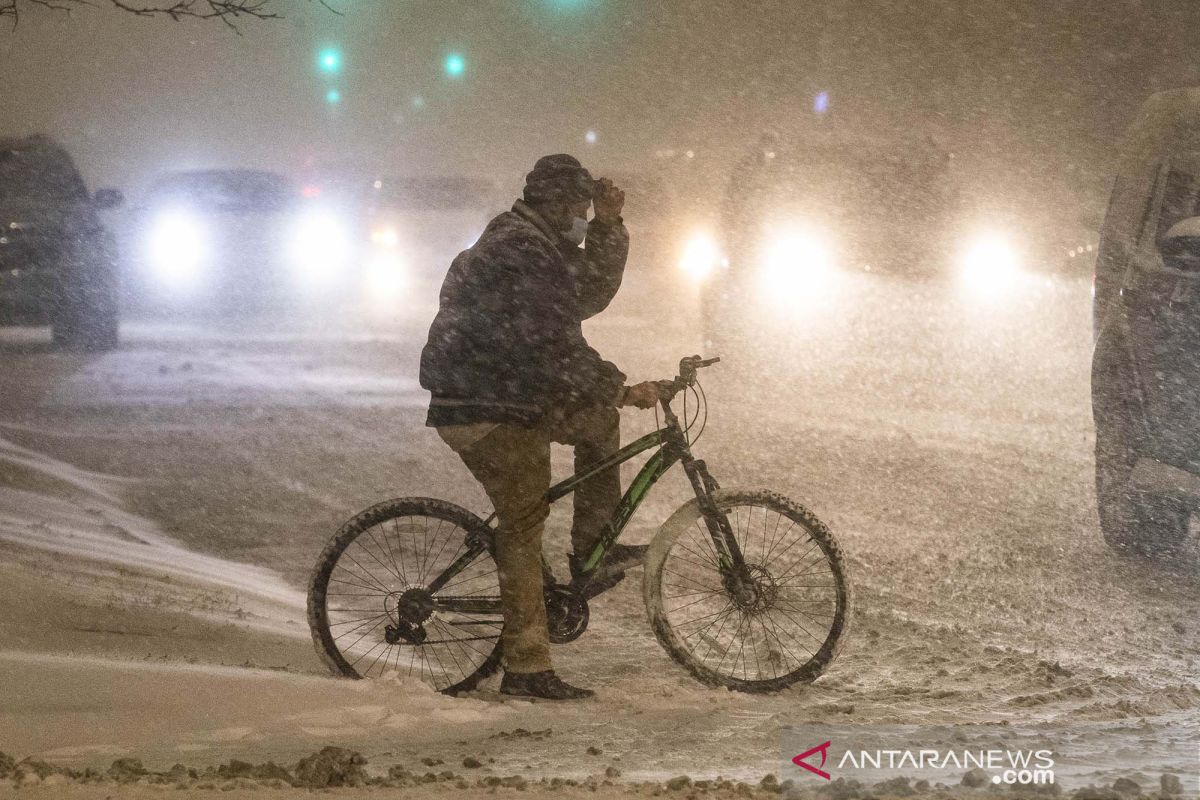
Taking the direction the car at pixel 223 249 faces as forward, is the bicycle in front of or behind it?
in front

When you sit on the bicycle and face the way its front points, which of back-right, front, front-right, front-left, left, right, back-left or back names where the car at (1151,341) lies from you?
front-left

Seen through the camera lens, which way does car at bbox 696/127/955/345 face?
facing the viewer and to the left of the viewer

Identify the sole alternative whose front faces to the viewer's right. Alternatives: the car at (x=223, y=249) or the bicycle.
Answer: the bicycle

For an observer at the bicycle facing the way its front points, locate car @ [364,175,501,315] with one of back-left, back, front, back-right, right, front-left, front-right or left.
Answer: left

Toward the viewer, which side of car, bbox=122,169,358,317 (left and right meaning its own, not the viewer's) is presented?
front

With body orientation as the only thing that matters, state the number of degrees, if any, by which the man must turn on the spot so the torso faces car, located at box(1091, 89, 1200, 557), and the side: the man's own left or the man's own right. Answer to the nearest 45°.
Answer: approximately 45° to the man's own left

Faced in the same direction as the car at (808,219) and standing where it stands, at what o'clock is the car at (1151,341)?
the car at (1151,341) is roughly at 12 o'clock from the car at (808,219).

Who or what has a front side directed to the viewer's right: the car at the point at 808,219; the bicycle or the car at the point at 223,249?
the bicycle

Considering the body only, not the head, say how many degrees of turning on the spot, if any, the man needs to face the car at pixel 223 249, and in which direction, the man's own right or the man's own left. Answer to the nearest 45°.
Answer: approximately 90° to the man's own left

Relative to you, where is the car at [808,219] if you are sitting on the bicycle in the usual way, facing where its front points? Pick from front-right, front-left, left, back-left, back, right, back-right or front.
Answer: left

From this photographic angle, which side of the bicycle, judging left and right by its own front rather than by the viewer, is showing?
right

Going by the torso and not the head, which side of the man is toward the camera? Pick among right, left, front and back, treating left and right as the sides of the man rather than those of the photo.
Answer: right

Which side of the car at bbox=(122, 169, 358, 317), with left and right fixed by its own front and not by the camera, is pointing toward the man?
front
